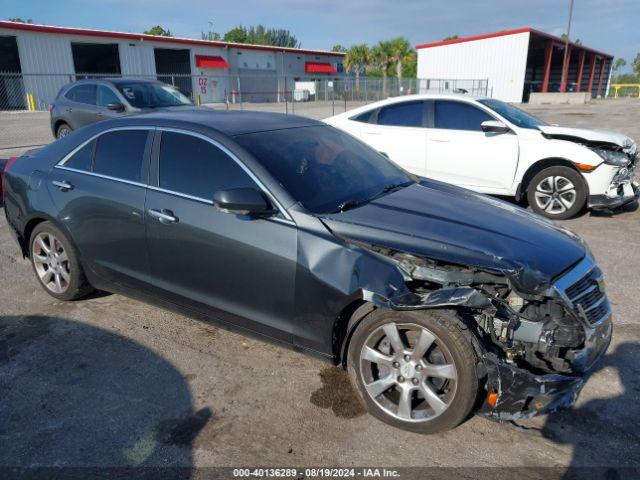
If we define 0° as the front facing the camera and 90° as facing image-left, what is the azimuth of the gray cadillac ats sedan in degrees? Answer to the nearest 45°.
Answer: approximately 315°

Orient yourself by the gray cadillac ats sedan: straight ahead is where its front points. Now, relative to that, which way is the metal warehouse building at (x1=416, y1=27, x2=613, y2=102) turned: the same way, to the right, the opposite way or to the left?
the same way

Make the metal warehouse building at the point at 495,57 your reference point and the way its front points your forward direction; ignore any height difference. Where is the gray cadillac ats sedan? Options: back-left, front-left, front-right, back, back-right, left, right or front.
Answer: front-right

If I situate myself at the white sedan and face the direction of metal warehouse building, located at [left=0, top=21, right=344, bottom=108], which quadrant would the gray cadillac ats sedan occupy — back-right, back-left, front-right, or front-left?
back-left

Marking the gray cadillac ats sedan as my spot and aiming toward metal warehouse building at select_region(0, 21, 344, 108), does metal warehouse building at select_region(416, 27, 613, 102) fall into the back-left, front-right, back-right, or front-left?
front-right

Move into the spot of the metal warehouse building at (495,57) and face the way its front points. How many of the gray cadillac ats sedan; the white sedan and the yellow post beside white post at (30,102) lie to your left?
0

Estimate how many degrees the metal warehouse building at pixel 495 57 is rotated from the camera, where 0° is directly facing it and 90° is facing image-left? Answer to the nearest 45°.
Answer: approximately 315°

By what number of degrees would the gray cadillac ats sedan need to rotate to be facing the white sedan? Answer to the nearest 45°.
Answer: approximately 90° to its left

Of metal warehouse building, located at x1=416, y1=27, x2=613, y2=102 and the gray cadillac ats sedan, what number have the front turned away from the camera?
0

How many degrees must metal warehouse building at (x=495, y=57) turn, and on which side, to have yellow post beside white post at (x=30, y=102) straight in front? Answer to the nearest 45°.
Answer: approximately 90° to its right

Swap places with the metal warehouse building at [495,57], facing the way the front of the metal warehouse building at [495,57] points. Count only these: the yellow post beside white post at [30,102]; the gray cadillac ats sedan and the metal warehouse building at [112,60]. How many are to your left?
0

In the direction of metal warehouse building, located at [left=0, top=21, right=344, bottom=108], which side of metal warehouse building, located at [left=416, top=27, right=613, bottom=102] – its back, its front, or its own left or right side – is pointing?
right

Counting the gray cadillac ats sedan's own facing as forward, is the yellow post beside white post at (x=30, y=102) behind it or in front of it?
behind

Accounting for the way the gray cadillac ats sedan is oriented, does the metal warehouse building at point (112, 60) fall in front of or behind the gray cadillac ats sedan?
behind

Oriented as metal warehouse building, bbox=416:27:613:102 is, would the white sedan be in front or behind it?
in front

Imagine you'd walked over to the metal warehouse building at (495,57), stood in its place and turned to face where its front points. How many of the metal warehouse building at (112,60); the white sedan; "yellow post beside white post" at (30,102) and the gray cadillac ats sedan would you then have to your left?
0
